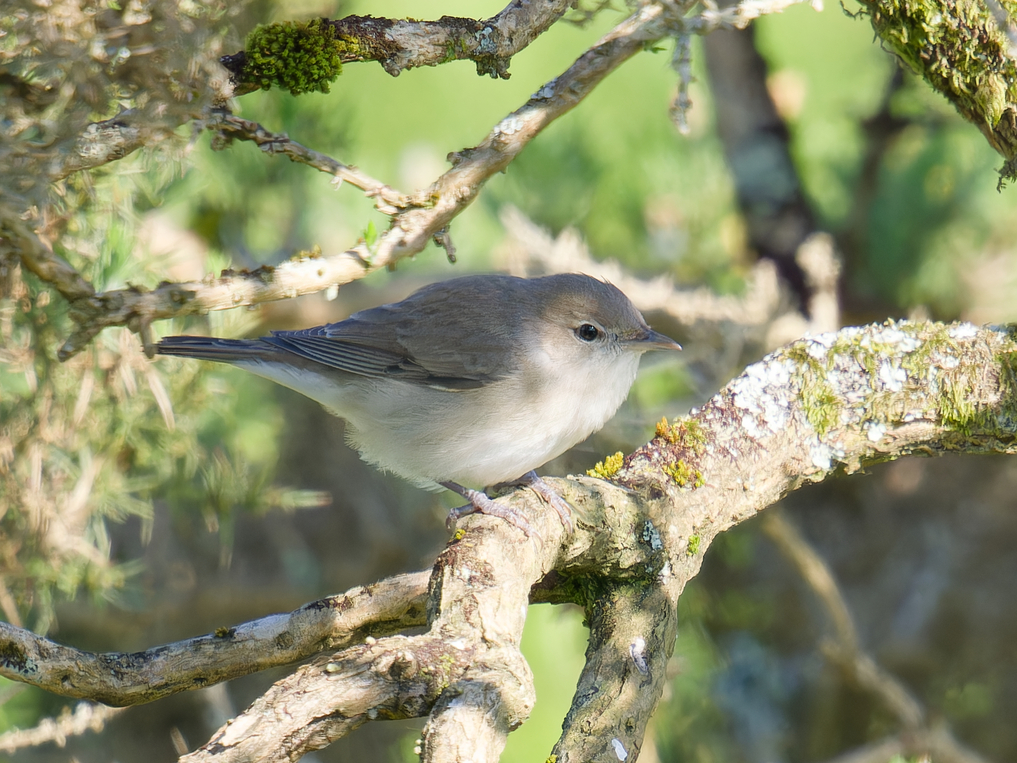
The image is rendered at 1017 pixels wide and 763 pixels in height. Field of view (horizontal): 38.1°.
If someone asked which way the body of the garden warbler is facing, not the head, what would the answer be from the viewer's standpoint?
to the viewer's right
